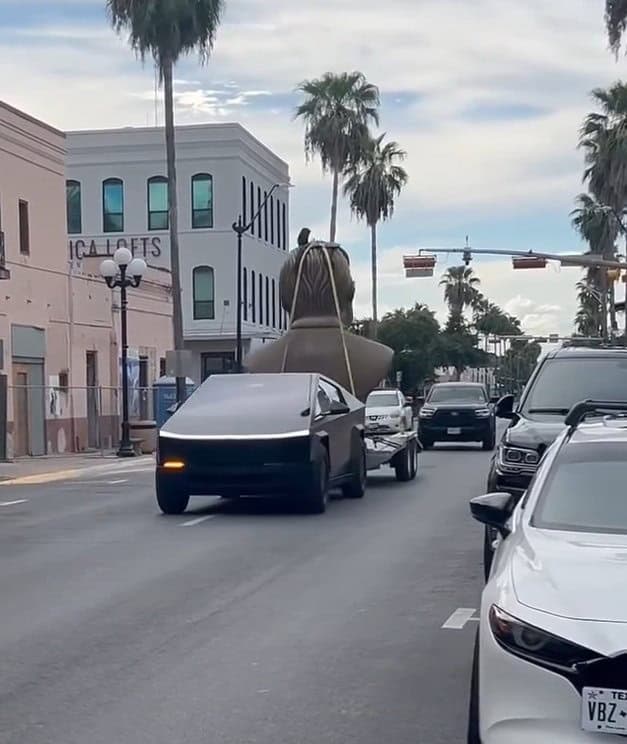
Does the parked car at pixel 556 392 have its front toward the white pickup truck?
no

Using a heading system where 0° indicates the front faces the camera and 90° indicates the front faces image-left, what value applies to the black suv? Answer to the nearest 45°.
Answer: approximately 0°

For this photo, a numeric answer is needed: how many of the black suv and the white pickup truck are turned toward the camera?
2

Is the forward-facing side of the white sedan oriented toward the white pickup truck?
no

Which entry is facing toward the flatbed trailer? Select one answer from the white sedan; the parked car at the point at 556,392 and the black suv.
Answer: the black suv

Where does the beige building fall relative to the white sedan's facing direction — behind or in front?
behind

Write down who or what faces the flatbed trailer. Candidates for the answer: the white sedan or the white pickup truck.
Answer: the white pickup truck

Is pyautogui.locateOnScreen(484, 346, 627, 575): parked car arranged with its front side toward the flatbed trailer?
no

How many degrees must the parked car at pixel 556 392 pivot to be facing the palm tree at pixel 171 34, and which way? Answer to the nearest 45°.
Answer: approximately 135° to its right

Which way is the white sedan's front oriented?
toward the camera

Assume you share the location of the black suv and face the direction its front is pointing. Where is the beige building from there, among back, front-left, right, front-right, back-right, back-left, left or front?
right

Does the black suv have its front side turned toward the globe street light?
no

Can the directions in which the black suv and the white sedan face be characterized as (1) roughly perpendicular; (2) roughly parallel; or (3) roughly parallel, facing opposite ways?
roughly parallel

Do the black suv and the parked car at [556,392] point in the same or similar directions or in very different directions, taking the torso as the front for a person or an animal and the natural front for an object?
same or similar directions
